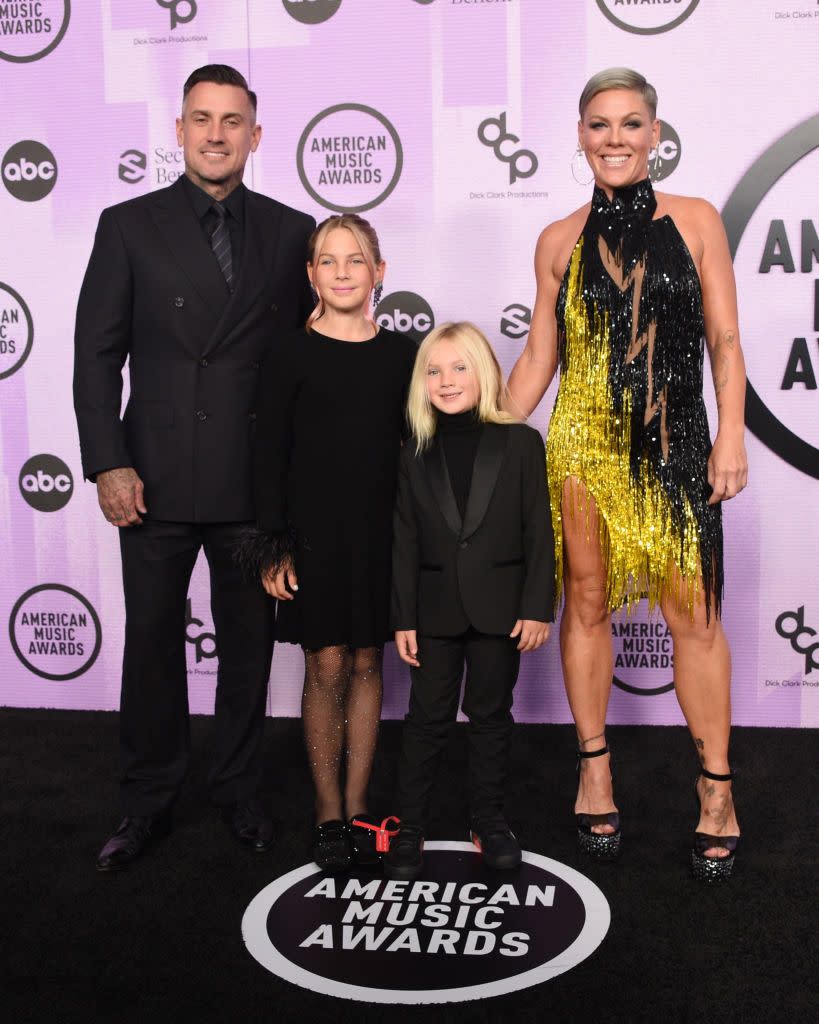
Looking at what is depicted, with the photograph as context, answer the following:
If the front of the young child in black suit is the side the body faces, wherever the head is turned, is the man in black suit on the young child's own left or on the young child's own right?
on the young child's own right

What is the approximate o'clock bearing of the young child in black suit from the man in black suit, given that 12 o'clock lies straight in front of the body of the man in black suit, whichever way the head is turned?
The young child in black suit is roughly at 10 o'clock from the man in black suit.

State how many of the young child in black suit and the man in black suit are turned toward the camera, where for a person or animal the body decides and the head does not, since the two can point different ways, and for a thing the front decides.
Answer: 2

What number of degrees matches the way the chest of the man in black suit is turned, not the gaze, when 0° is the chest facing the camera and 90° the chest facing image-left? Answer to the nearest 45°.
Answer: approximately 0°
